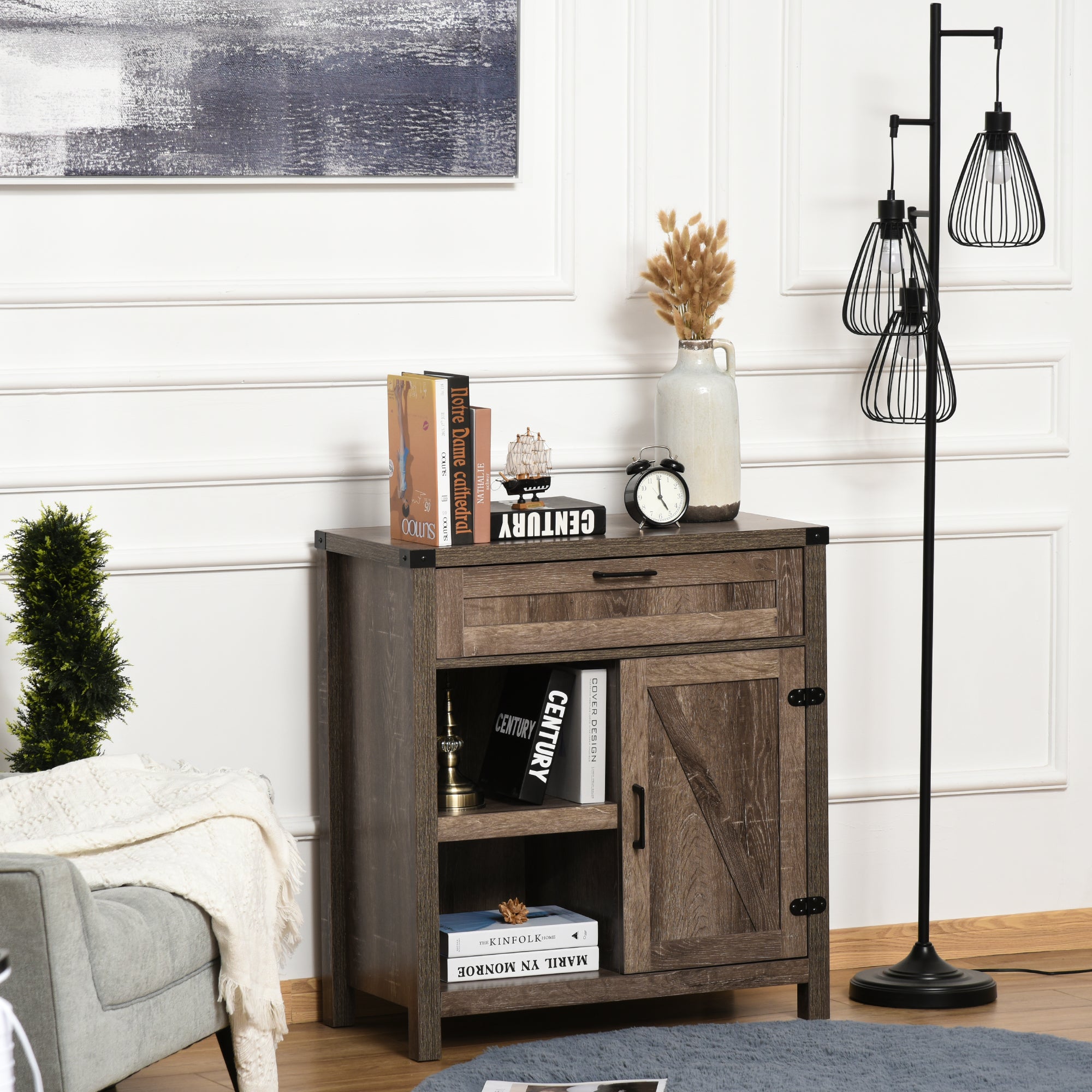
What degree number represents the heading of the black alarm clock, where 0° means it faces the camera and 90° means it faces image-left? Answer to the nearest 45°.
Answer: approximately 315°

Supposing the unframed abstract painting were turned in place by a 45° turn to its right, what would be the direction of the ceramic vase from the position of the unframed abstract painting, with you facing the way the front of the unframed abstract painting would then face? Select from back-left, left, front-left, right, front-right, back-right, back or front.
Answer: back-left

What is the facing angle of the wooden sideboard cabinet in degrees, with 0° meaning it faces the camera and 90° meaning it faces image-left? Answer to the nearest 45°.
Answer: approximately 315°
